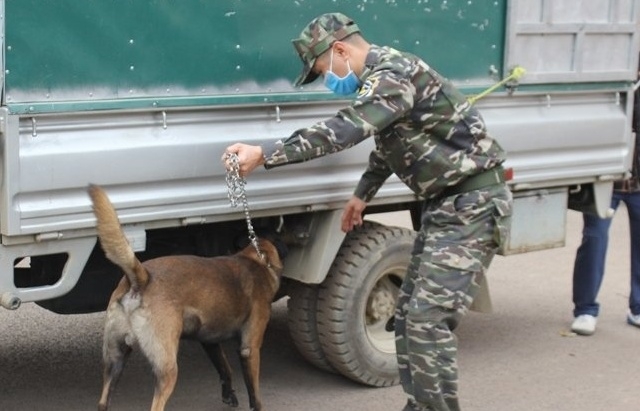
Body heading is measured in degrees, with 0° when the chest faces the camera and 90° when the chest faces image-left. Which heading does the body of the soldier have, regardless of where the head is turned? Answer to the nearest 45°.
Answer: approximately 90°

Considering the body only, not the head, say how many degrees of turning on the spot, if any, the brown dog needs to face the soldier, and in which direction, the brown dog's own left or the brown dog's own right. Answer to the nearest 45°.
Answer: approximately 45° to the brown dog's own right

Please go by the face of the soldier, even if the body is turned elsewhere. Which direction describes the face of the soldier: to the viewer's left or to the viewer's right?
to the viewer's left

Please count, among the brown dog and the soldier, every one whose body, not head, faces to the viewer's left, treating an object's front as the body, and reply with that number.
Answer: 1

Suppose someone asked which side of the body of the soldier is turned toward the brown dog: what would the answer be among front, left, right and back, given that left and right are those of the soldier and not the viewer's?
front

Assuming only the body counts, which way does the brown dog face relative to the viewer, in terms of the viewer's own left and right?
facing away from the viewer and to the right of the viewer
